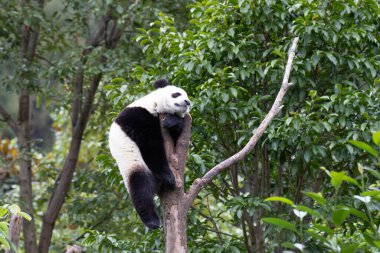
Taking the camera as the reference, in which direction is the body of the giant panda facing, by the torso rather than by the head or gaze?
to the viewer's right

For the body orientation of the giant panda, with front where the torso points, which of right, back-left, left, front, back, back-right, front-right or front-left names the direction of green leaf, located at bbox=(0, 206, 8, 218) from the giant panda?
back-right

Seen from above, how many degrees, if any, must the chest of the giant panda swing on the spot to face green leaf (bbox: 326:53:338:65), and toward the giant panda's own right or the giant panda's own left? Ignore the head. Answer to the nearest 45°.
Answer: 0° — it already faces it

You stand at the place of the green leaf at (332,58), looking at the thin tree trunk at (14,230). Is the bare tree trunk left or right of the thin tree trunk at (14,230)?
left

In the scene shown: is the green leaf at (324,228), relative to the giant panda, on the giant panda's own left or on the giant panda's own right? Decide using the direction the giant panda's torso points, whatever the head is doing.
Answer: on the giant panda's own right

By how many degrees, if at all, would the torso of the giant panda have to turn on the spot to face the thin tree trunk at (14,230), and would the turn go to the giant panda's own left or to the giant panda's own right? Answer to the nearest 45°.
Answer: approximately 135° to the giant panda's own left
